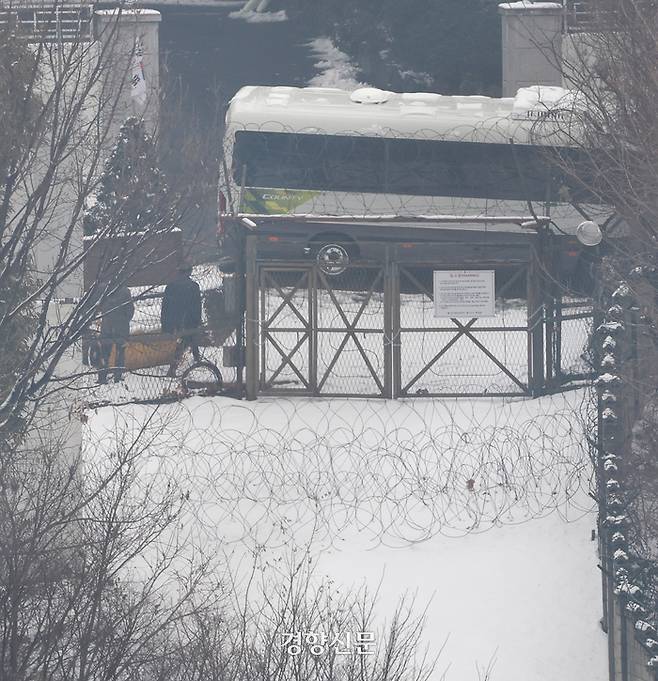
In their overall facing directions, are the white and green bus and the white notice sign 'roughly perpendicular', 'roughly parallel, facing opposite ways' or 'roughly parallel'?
roughly perpendicular

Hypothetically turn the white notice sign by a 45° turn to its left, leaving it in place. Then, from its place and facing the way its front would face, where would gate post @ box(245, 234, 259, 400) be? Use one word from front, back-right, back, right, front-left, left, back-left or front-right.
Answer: back-right

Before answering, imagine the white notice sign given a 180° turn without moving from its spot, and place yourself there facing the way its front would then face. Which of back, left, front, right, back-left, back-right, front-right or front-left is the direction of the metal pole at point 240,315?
left

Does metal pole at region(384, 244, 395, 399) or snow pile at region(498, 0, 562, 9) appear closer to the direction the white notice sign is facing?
the metal pole

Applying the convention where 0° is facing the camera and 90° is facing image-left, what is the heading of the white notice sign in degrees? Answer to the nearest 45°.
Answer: approximately 0°

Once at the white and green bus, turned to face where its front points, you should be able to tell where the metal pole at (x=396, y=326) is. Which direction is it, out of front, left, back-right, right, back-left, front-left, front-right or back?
right

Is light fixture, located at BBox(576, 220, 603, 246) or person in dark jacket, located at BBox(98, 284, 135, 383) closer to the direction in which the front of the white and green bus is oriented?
the light fixture

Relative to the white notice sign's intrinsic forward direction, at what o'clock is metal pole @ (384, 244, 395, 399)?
The metal pole is roughly at 2 o'clock from the white notice sign.

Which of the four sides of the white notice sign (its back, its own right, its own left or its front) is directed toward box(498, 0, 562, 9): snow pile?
back

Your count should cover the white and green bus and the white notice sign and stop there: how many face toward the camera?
1

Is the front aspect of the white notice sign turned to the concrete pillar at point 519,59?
no

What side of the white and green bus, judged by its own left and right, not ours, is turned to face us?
right

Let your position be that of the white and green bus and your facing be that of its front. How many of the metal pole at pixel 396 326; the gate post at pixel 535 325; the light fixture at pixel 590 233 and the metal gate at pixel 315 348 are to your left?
0

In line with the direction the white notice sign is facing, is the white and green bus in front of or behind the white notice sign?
behind

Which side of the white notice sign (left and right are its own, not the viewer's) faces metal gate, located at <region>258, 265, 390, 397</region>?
right

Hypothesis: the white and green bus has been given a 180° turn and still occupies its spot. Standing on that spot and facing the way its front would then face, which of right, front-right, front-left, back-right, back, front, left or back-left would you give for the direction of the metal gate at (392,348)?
left

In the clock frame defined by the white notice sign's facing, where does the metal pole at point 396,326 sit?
The metal pole is roughly at 2 o'clock from the white notice sign.
